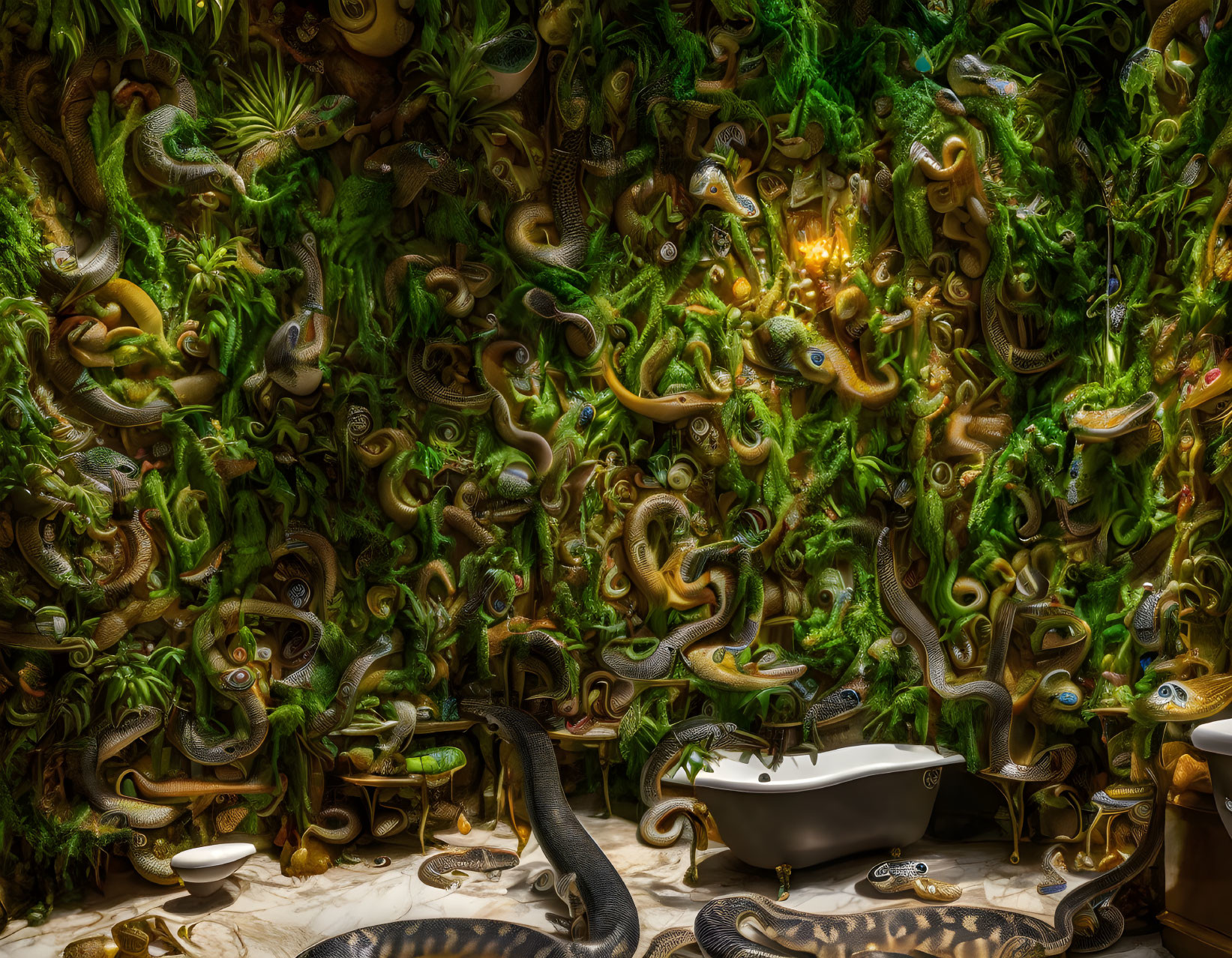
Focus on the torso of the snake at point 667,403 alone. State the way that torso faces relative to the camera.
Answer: to the viewer's right

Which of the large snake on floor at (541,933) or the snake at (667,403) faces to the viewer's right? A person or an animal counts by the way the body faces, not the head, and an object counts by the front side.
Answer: the snake

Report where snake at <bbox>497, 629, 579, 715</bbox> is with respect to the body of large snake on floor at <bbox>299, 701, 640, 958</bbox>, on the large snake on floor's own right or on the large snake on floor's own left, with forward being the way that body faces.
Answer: on the large snake on floor's own right

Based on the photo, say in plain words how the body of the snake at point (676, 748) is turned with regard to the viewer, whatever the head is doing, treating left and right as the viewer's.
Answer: facing to the right of the viewer

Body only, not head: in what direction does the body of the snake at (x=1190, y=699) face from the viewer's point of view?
to the viewer's left

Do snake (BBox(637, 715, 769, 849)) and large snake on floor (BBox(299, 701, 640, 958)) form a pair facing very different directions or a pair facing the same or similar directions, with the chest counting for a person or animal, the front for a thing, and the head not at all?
very different directions
